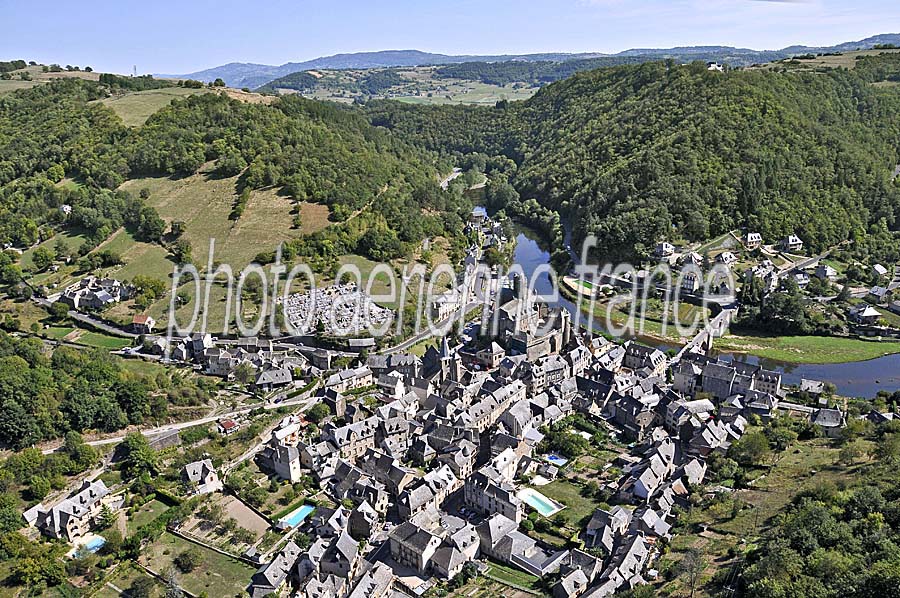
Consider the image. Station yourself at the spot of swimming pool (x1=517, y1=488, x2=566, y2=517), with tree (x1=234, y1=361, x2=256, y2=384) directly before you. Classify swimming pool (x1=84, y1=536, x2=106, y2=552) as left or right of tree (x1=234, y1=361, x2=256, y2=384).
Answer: left

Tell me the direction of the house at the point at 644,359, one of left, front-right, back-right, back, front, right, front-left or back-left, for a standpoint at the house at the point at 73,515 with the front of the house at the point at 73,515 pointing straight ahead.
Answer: front-left

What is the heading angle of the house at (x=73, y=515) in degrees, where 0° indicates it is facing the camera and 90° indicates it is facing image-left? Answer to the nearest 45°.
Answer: approximately 315°

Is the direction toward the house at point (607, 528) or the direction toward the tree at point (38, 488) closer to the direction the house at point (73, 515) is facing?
the house

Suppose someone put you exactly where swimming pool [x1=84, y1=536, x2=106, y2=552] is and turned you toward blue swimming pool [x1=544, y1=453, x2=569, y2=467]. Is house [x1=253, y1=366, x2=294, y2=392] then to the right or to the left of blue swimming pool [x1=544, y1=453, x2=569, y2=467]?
left

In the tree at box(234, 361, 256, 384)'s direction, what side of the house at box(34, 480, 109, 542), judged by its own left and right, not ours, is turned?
left

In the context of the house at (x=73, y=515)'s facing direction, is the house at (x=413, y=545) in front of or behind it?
in front

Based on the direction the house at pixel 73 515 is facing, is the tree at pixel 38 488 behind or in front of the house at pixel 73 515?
behind

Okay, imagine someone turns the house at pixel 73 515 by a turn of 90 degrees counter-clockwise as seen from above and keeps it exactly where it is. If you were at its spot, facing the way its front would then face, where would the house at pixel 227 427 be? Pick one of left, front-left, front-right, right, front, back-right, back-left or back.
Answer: front

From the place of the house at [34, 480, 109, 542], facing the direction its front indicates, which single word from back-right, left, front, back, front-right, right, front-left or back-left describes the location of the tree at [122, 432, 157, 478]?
left

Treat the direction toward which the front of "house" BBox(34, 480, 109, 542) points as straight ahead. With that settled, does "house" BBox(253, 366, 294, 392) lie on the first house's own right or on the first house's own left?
on the first house's own left
